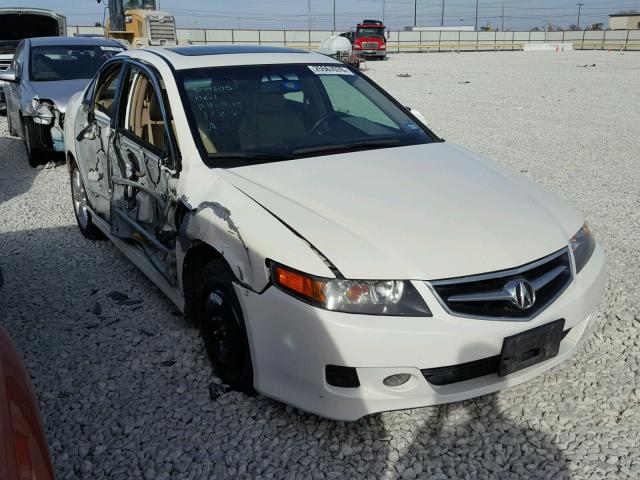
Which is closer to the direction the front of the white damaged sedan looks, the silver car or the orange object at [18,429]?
the orange object

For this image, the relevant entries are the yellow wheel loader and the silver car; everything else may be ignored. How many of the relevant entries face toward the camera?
1

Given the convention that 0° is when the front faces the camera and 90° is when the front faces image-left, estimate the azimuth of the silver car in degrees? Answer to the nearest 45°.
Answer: approximately 0°

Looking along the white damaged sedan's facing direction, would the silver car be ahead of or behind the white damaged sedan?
behind

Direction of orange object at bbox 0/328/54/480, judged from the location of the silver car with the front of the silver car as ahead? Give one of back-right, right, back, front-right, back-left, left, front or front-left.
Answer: front

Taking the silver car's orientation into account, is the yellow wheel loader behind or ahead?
behind

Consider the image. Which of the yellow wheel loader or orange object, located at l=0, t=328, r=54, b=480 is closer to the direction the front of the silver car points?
the orange object

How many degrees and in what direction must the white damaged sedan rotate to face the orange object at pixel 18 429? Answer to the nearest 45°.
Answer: approximately 90° to its right

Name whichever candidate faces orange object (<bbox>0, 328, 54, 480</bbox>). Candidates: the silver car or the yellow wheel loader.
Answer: the silver car

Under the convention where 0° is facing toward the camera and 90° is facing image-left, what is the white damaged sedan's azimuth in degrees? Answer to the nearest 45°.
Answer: approximately 315°

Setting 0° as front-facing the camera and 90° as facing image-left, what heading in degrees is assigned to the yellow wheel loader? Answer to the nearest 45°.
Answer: approximately 135°
